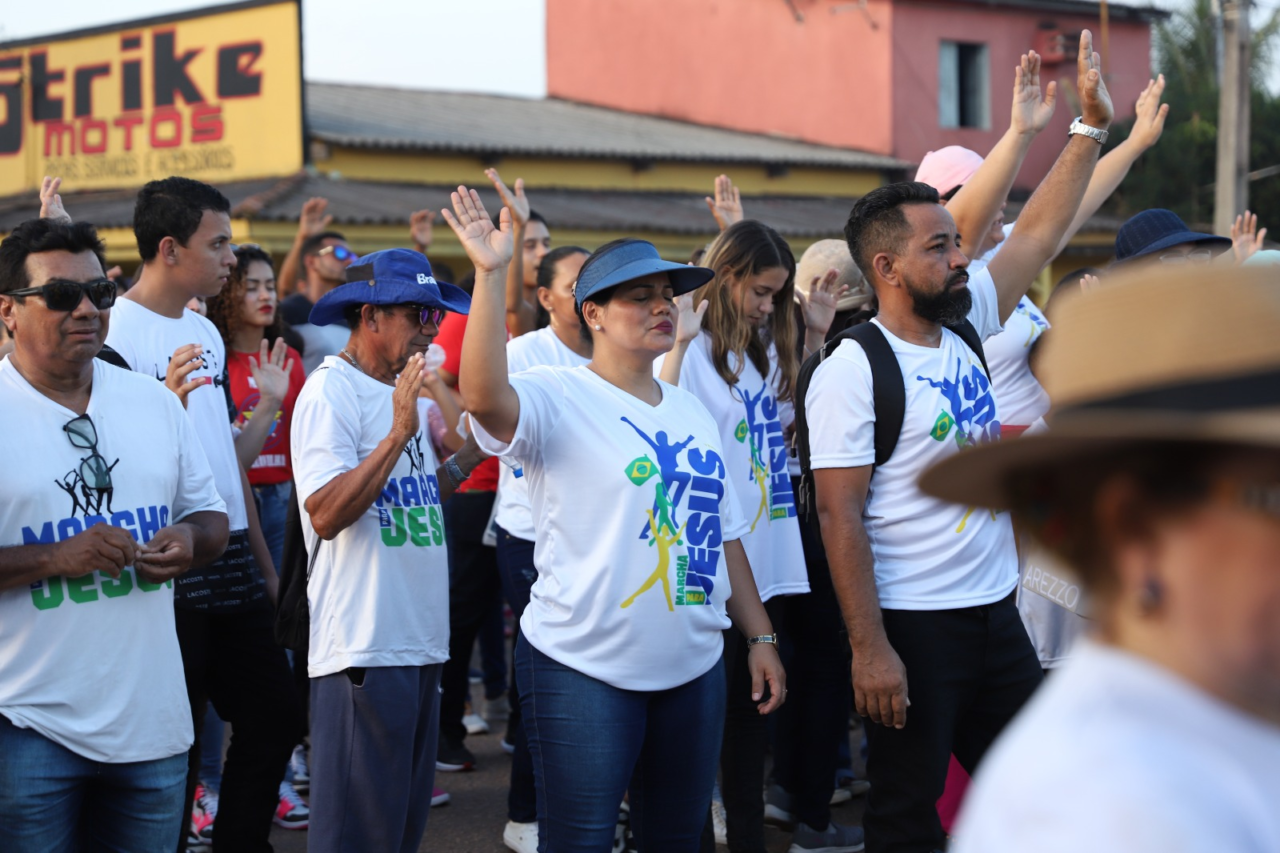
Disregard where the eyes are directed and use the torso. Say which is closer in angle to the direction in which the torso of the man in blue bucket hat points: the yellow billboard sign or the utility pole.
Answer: the utility pole

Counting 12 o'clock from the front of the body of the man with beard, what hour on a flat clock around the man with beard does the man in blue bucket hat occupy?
The man in blue bucket hat is roughly at 4 o'clock from the man with beard.

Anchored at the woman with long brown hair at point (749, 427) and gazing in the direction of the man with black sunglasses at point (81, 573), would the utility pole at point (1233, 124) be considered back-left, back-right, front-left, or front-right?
back-right

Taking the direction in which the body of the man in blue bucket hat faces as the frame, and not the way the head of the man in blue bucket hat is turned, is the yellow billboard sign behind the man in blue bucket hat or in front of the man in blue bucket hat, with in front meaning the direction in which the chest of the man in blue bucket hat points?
behind

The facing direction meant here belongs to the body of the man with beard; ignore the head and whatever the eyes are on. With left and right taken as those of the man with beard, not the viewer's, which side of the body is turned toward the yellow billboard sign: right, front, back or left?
back

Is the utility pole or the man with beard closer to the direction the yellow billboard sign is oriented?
the man with beard

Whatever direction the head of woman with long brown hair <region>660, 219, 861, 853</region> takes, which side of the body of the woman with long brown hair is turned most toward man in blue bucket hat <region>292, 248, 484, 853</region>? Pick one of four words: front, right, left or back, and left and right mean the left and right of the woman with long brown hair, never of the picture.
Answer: right
